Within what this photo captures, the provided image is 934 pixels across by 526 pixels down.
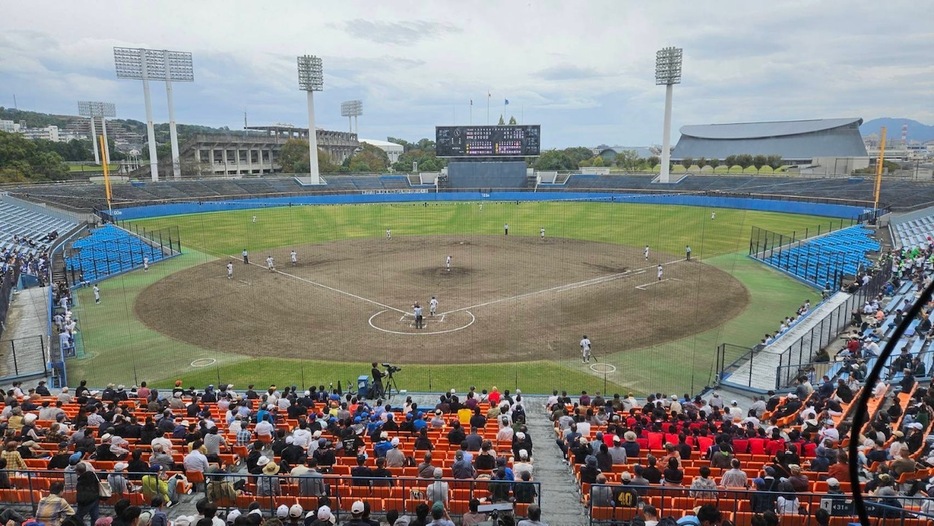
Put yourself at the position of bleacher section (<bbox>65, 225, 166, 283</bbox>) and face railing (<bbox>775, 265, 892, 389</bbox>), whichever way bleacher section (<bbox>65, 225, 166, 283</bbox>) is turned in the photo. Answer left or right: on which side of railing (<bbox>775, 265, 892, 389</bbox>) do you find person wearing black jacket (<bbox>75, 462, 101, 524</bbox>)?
right

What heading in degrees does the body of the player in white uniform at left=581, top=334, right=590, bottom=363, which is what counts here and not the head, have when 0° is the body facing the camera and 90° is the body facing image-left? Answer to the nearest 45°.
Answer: approximately 180°

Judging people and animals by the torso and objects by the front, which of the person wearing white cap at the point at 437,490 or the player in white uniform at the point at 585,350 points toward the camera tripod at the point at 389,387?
the person wearing white cap

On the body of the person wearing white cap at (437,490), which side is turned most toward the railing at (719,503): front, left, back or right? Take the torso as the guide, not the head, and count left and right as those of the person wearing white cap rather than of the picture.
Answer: right

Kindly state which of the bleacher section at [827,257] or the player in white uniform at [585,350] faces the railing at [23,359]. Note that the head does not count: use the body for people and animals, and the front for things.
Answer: the bleacher section

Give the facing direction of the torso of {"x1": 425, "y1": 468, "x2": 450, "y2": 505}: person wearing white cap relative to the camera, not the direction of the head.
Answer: away from the camera

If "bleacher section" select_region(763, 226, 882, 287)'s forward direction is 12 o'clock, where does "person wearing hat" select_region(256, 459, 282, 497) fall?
The person wearing hat is roughly at 11 o'clock from the bleacher section.

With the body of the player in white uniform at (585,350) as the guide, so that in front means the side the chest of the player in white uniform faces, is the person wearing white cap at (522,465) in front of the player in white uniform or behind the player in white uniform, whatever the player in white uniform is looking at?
behind

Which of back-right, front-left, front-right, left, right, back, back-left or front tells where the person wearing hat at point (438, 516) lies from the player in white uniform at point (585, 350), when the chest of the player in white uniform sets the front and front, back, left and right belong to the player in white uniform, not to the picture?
back

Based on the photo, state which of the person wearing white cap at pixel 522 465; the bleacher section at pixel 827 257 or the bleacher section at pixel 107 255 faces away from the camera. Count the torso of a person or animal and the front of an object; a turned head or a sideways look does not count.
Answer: the person wearing white cap

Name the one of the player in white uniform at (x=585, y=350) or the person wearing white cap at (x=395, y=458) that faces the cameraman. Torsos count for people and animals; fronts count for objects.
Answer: the person wearing white cap

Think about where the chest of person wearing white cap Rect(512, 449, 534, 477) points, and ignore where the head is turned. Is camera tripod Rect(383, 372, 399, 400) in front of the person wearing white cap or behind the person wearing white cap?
in front

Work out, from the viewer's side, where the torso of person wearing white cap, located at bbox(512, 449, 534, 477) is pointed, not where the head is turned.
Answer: away from the camera

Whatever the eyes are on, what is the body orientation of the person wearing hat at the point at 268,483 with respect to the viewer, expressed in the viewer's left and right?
facing away from the viewer

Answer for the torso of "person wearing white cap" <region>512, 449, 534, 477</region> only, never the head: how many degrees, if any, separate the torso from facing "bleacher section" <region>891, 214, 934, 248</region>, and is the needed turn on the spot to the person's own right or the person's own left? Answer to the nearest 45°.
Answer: approximately 45° to the person's own right

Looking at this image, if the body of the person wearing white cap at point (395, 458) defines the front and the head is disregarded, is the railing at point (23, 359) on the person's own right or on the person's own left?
on the person's own left

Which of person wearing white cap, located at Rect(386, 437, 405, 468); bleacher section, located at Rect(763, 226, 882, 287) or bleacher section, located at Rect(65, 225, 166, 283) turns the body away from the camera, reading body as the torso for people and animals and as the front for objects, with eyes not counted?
the person wearing white cap

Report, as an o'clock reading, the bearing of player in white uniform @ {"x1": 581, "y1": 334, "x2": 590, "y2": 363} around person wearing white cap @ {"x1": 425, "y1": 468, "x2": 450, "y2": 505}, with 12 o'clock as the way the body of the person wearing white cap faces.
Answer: The player in white uniform is roughly at 1 o'clock from the person wearing white cap.

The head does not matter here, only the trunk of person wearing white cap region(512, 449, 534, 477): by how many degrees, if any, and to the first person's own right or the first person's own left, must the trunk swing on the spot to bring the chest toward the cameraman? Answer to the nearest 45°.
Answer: approximately 45° to the first person's own left

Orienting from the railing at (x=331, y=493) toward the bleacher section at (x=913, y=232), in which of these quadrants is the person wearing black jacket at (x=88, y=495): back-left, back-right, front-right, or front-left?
back-left
